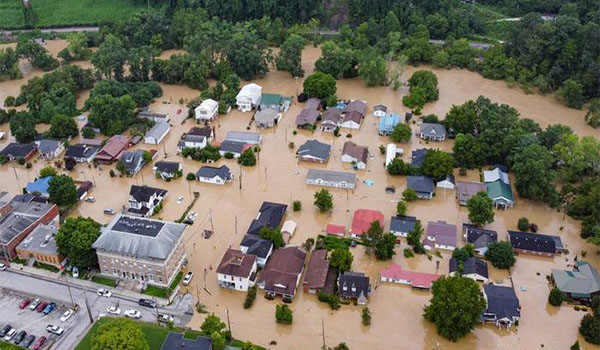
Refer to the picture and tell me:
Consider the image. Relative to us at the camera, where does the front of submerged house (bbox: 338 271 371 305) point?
facing the viewer

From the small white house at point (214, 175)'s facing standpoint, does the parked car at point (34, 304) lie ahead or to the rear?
ahead

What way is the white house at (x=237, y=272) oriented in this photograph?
toward the camera

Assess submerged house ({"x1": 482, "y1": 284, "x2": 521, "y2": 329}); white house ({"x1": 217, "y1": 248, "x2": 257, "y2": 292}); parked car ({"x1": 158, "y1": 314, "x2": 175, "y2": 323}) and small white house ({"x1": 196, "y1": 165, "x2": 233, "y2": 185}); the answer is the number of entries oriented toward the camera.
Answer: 3

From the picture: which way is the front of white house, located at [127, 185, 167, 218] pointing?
toward the camera

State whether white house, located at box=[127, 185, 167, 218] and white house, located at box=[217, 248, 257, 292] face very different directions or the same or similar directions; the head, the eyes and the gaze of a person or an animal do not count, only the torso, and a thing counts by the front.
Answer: same or similar directions

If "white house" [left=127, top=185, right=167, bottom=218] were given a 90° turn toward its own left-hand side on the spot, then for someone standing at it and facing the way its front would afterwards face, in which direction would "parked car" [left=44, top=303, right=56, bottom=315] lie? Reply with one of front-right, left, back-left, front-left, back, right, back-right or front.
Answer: back-right

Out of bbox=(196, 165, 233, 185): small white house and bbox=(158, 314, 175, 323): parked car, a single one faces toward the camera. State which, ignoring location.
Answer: the small white house

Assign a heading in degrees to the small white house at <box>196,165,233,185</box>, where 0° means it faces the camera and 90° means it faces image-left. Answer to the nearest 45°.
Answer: approximately 0°

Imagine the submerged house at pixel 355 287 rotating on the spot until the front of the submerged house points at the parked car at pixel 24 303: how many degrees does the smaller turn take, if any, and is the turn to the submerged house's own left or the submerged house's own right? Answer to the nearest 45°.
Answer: approximately 90° to the submerged house's own right

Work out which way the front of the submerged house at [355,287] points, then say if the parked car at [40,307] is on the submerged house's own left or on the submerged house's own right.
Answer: on the submerged house's own right

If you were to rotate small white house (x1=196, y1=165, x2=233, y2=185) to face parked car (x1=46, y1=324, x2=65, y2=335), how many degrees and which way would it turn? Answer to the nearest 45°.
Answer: approximately 45° to its right
